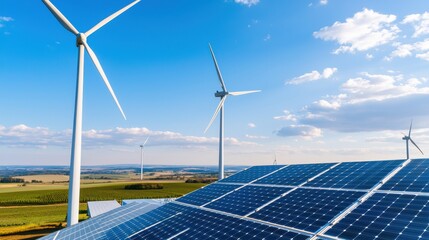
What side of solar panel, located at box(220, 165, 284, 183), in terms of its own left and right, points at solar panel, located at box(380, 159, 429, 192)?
left

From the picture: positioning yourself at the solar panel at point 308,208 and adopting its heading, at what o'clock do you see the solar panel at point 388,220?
the solar panel at point 388,220 is roughly at 9 o'clock from the solar panel at point 308,208.

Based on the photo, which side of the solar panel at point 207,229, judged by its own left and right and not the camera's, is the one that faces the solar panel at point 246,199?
back

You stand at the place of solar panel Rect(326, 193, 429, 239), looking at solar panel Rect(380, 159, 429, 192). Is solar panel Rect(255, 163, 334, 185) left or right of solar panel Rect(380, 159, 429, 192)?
left

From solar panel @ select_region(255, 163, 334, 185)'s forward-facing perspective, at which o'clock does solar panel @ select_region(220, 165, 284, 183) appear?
solar panel @ select_region(220, 165, 284, 183) is roughly at 3 o'clock from solar panel @ select_region(255, 163, 334, 185).

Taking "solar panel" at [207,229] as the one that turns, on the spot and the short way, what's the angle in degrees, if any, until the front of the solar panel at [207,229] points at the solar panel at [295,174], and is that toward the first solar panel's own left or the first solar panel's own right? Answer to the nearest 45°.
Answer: approximately 180°

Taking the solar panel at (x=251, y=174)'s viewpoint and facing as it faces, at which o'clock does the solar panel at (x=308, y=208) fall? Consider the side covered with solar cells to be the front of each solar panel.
the solar panel at (x=308, y=208) is roughly at 10 o'clock from the solar panel at (x=251, y=174).

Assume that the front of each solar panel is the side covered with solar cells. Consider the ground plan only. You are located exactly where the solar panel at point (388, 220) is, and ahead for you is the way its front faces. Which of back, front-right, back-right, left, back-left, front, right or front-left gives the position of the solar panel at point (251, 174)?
right

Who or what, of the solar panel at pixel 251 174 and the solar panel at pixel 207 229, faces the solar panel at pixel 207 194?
the solar panel at pixel 251 174
